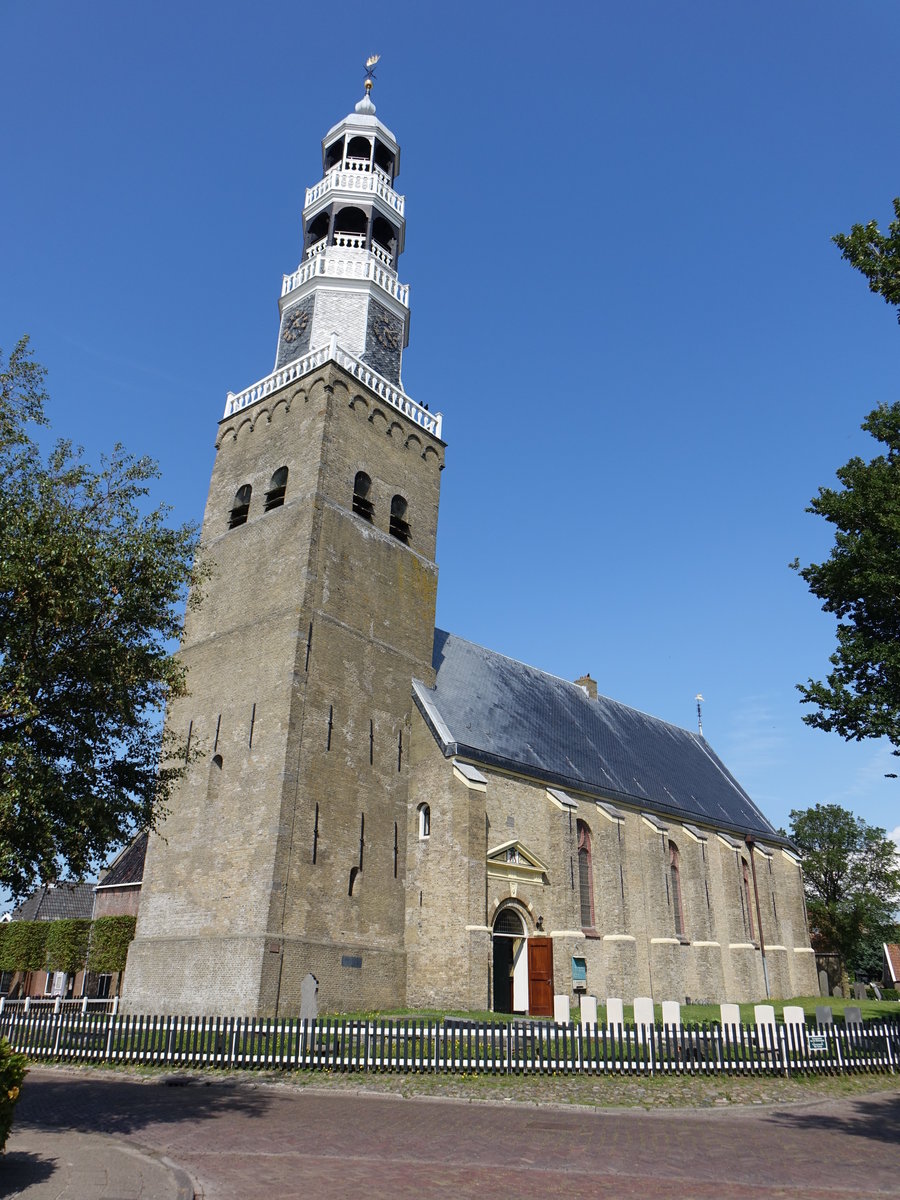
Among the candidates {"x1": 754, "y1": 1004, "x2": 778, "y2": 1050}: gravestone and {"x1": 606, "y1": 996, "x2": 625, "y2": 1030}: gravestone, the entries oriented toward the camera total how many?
2

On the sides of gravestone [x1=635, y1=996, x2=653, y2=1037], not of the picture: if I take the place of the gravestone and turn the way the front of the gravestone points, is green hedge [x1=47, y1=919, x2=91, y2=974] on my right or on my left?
on my right

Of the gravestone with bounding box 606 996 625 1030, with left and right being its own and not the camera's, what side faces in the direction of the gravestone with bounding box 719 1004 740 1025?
left

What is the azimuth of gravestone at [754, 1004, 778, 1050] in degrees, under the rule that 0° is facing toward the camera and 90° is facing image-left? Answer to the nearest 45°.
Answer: approximately 0°

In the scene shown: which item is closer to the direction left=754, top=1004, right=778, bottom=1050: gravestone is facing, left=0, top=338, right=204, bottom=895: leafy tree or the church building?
the leafy tree

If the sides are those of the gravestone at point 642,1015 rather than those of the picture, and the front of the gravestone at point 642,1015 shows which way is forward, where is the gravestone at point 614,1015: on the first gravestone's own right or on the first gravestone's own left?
on the first gravestone's own right

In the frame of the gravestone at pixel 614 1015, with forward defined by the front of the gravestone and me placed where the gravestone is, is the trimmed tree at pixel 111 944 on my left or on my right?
on my right

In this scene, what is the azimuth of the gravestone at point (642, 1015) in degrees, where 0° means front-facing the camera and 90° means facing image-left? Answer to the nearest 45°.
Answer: approximately 0°
